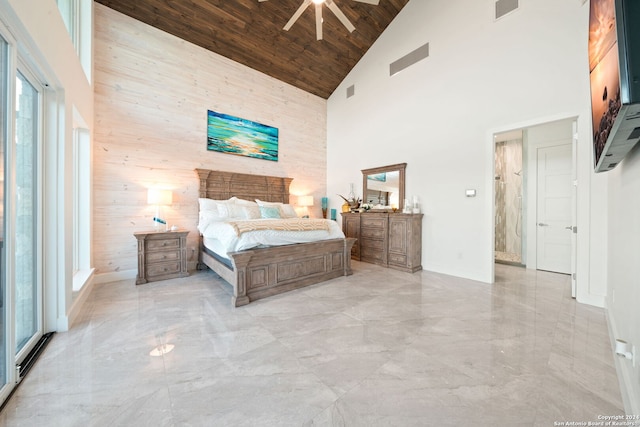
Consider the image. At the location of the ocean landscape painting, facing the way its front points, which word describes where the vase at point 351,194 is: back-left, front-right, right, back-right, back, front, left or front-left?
front-left

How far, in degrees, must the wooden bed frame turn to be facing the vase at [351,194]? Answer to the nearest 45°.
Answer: approximately 90° to its left

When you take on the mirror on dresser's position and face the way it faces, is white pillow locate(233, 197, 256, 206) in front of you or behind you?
in front

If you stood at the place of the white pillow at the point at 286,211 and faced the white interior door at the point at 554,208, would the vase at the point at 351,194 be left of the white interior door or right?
left

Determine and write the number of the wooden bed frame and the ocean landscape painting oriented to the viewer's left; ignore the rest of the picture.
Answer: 0

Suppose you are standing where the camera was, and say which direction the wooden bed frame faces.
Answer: facing the viewer and to the right of the viewer

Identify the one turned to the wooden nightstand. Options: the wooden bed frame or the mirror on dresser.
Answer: the mirror on dresser

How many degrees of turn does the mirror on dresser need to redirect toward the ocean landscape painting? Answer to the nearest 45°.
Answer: approximately 45° to its right

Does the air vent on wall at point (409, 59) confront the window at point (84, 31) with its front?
yes

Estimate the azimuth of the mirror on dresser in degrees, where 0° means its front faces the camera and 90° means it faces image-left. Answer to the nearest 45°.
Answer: approximately 45°

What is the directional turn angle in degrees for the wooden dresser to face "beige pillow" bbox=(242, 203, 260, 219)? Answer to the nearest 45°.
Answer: approximately 45° to its right

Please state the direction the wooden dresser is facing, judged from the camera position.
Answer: facing the viewer and to the left of the viewer
